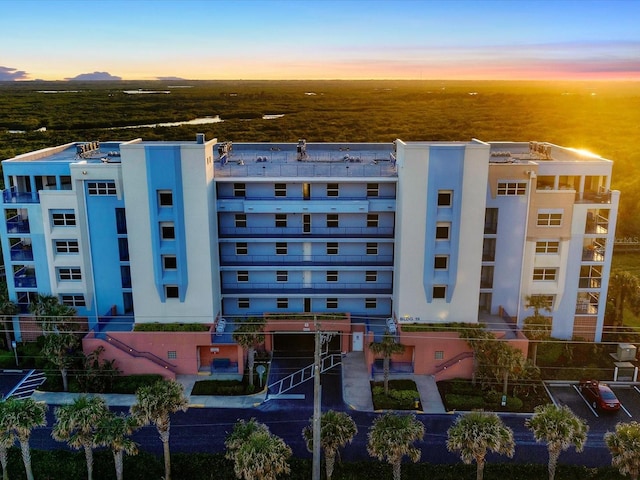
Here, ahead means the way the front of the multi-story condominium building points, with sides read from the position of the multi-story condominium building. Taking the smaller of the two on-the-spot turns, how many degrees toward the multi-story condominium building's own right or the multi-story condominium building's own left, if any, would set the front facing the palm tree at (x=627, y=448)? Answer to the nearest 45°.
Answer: approximately 45° to the multi-story condominium building's own left

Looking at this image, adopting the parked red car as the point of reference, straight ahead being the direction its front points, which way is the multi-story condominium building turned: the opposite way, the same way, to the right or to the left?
the opposite way

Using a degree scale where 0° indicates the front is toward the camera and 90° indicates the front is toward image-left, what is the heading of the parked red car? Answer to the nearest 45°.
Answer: approximately 135°

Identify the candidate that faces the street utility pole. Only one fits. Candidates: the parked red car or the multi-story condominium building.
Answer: the multi-story condominium building

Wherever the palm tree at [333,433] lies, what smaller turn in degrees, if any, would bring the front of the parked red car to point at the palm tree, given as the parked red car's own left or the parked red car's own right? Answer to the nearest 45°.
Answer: approximately 90° to the parked red car's own left

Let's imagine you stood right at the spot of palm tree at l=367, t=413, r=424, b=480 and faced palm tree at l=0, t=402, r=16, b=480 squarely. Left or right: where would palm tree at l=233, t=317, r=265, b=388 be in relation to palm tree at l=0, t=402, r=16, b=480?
right

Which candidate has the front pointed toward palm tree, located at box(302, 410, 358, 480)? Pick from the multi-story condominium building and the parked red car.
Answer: the multi-story condominium building

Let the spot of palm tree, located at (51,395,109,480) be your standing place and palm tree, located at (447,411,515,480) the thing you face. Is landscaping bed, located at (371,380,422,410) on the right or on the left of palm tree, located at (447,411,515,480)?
left

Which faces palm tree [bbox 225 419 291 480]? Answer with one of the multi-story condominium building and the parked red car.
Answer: the multi-story condominium building

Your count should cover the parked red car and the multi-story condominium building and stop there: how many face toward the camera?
1

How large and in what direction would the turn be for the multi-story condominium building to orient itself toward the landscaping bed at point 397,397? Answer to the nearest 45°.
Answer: approximately 45° to its left

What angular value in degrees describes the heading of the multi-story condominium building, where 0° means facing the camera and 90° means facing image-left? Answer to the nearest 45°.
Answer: approximately 0°
